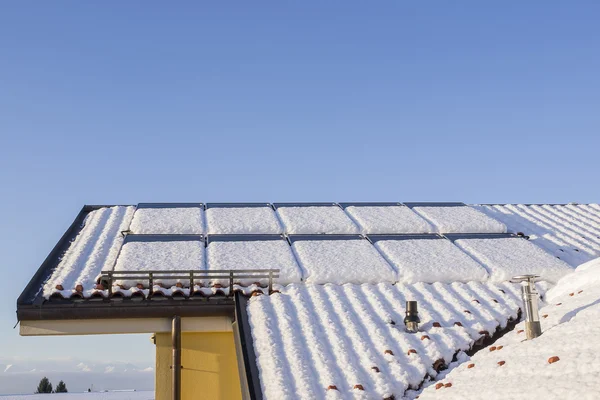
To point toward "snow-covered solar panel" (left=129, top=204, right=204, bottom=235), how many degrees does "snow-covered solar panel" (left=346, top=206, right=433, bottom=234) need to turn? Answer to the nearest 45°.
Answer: approximately 45° to its right

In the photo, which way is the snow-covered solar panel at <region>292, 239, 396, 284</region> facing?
toward the camera

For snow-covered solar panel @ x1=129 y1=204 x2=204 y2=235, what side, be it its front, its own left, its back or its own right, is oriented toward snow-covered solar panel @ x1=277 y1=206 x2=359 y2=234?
left

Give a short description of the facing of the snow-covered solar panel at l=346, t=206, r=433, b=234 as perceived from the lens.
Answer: facing the viewer

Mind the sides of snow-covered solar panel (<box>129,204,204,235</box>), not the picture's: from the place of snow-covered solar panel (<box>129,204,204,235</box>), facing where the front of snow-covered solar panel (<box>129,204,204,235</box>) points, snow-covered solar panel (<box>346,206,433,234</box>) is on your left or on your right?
on your left

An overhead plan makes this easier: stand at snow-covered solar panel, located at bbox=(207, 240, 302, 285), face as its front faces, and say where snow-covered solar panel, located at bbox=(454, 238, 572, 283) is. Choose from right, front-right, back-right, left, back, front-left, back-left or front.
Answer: left

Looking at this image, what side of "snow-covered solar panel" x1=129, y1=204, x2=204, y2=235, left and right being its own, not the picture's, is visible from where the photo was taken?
front

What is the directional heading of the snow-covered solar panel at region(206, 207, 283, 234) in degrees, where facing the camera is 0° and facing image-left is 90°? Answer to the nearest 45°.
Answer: approximately 0°

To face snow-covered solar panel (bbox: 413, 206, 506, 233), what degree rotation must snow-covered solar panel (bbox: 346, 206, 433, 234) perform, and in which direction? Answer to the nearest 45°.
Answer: approximately 135° to its left
